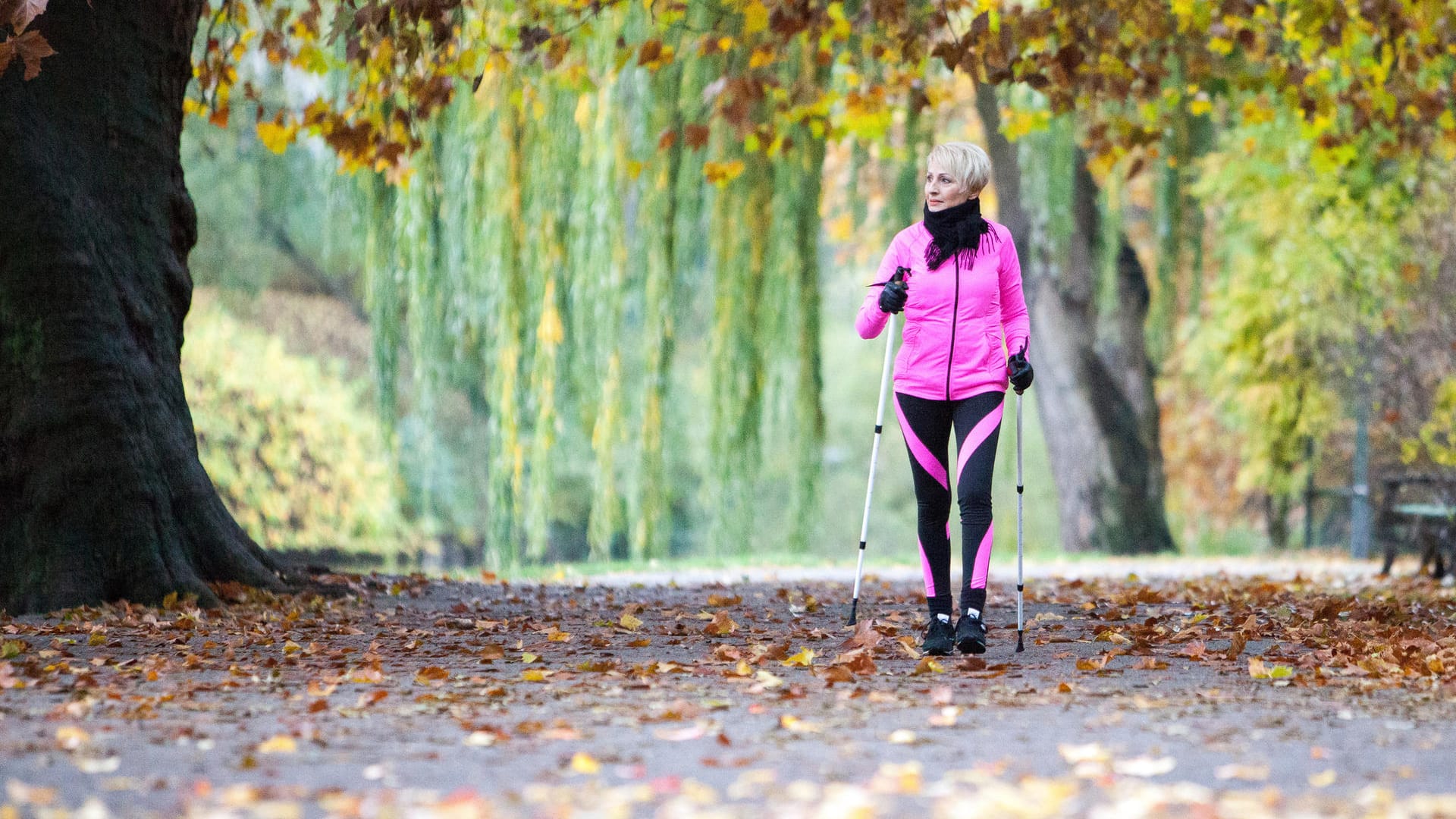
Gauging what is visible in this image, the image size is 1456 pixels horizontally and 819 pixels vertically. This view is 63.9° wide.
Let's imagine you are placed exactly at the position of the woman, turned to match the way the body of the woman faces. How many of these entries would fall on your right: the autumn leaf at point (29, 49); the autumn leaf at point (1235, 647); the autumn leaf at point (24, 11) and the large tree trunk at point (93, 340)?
3

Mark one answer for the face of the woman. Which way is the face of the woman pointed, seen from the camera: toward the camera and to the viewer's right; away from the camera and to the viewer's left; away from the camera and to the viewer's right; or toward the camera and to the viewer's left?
toward the camera and to the viewer's left

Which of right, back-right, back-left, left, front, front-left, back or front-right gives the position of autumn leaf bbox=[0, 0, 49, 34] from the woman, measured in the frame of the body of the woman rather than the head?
right

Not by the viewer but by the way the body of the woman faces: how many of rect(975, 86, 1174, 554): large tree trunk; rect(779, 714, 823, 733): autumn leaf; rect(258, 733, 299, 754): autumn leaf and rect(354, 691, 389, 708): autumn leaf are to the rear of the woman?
1

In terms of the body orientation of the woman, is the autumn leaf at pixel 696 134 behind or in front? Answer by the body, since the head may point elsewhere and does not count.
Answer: behind

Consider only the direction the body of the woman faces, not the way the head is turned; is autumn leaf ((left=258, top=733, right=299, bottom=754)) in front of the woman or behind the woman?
in front

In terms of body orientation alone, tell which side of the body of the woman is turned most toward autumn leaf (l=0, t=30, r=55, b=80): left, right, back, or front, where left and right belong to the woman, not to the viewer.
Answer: right

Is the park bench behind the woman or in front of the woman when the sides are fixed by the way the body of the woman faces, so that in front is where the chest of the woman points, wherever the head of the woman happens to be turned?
behind

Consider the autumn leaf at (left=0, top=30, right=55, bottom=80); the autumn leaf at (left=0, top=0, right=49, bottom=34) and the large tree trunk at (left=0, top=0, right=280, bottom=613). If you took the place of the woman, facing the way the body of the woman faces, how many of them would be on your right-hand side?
3

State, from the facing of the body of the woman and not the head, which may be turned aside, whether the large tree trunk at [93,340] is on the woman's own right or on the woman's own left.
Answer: on the woman's own right

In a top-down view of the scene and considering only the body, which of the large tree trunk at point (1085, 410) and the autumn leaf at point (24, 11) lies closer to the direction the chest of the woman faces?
the autumn leaf

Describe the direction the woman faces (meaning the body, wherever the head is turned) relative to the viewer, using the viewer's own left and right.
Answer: facing the viewer

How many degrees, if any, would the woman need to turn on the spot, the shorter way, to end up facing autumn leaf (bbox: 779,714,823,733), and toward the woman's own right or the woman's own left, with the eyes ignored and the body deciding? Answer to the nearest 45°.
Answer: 0° — they already face it

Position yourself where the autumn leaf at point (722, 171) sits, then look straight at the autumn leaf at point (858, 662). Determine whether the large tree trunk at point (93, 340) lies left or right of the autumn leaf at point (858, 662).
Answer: right

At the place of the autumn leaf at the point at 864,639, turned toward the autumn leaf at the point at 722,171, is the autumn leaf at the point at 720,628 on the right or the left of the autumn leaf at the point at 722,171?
left
